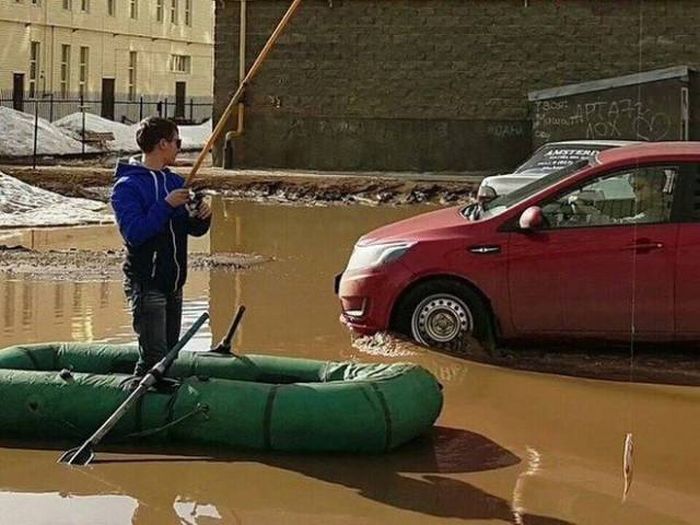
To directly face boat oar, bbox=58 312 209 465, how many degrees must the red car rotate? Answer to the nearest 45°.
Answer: approximately 45° to its left

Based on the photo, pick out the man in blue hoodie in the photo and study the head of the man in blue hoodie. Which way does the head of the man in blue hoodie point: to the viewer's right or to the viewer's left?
to the viewer's right

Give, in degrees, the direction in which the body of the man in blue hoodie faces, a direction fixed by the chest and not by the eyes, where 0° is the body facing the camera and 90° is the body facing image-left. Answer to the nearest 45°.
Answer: approximately 315°

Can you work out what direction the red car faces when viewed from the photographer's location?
facing to the left of the viewer
